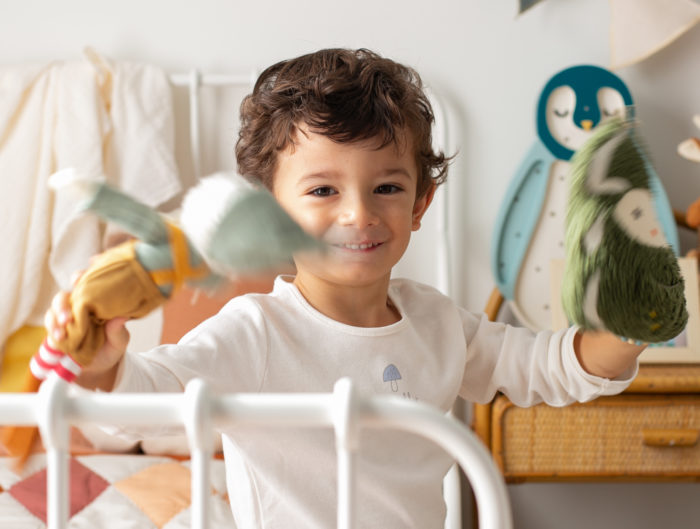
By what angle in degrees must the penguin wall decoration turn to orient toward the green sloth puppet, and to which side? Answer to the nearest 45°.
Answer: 0° — it already faces it

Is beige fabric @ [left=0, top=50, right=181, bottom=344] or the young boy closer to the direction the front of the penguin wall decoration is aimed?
the young boy

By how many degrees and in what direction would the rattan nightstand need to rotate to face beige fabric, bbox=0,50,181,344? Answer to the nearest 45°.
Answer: approximately 90° to its right

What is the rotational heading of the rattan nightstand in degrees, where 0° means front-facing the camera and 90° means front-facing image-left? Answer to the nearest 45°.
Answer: approximately 0°

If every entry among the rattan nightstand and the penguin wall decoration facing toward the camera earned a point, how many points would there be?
2

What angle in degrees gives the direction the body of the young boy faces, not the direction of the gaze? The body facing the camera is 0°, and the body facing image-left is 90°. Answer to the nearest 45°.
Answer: approximately 0°

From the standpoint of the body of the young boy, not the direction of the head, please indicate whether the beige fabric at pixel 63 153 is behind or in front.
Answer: behind

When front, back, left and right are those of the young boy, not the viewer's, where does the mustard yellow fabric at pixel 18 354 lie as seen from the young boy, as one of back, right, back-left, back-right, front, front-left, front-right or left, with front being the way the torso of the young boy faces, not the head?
back-right

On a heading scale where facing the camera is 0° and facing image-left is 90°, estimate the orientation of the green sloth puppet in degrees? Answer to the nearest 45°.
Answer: approximately 315°
